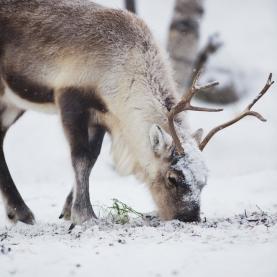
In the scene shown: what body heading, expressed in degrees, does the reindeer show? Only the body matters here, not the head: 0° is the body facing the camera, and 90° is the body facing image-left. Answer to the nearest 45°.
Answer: approximately 270°
